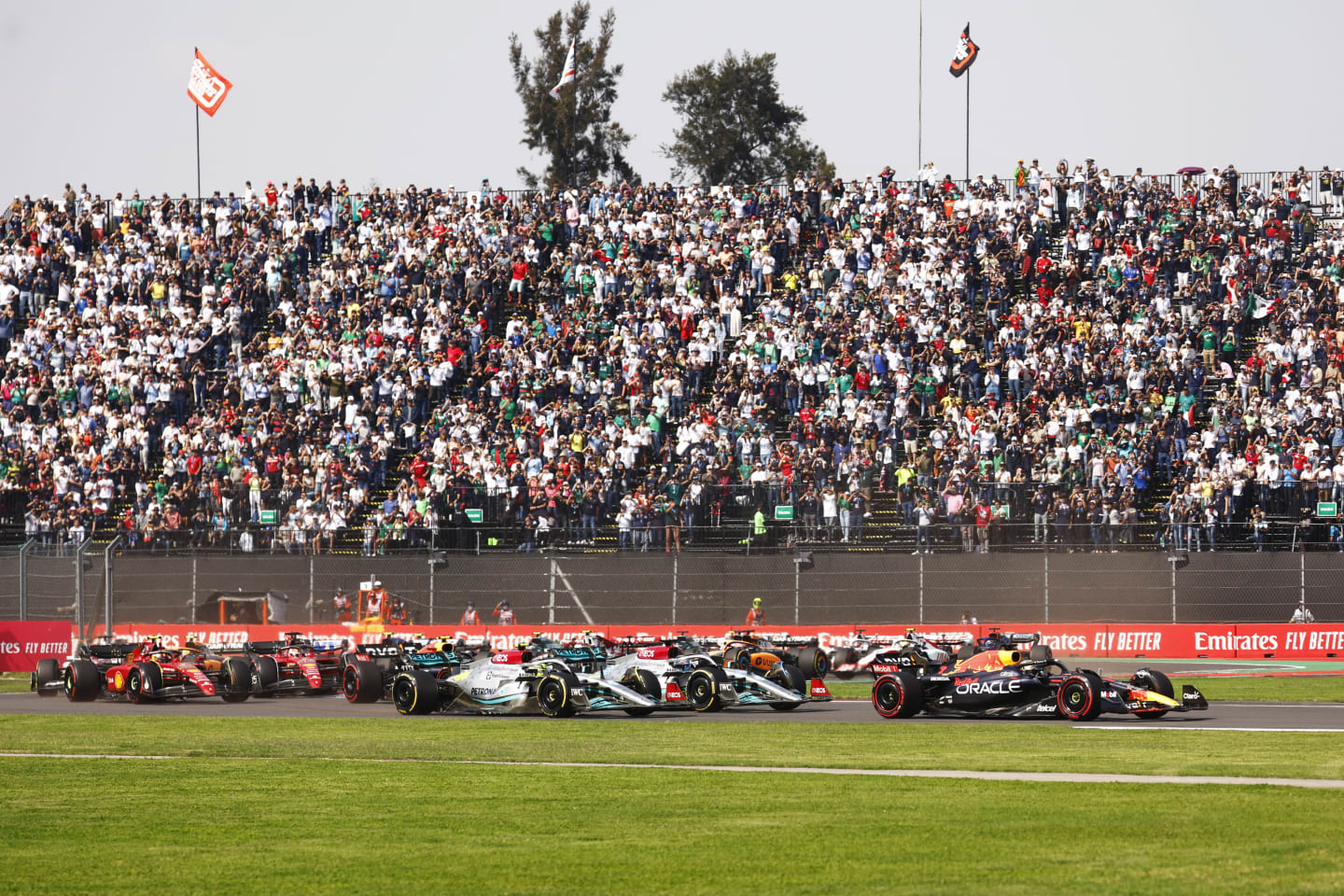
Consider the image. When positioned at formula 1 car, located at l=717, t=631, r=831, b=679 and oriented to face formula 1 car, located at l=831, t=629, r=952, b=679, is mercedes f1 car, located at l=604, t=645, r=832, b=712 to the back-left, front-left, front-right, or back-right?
back-right

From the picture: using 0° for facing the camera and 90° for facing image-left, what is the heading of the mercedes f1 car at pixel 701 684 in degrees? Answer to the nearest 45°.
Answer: approximately 315°

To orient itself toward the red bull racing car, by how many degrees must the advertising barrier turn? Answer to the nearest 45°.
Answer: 0° — it already faces it

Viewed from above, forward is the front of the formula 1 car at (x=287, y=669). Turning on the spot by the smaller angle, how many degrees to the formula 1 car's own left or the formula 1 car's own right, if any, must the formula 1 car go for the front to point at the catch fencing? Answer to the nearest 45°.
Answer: approximately 90° to the formula 1 car's own left

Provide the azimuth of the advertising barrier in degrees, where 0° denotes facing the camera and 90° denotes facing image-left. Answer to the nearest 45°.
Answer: approximately 0°

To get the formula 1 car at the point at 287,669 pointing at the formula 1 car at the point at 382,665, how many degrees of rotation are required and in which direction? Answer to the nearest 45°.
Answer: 0° — it already faces it

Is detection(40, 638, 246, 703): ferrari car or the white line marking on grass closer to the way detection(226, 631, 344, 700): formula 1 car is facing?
the white line marking on grass

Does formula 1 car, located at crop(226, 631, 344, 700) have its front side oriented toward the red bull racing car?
yes

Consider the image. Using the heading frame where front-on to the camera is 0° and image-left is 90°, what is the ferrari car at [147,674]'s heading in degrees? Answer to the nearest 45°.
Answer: approximately 315°

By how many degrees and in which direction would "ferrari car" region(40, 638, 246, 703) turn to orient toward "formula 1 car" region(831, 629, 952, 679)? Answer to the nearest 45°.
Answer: approximately 45° to its left
